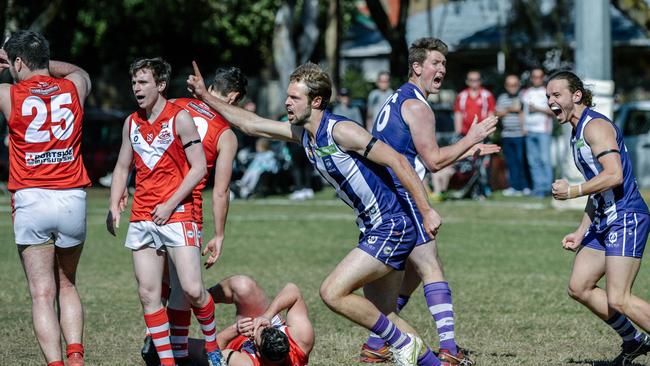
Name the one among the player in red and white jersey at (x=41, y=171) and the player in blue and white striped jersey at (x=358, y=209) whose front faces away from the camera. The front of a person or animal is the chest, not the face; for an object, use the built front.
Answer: the player in red and white jersey

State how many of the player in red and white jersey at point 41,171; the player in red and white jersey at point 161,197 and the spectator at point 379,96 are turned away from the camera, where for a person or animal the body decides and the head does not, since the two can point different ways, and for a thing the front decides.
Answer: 1

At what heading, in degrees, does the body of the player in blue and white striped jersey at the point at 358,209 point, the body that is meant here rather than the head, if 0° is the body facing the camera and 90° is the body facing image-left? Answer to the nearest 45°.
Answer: approximately 45°

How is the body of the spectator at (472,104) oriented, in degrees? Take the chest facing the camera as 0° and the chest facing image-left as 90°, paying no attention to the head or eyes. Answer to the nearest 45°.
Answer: approximately 0°

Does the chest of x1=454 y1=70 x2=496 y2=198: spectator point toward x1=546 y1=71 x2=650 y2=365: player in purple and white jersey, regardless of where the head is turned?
yes

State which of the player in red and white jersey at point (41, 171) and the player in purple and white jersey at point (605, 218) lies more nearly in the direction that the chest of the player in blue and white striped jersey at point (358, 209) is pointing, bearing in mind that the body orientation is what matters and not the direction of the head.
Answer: the player in red and white jersey

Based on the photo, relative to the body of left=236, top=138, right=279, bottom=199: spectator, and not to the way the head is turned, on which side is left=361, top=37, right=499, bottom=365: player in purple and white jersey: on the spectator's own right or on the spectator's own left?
on the spectator's own left

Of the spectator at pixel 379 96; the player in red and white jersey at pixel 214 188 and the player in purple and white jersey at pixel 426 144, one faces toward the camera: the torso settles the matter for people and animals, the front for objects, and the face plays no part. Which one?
the spectator

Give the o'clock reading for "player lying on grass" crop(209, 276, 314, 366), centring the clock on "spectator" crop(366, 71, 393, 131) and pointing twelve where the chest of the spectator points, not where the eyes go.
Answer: The player lying on grass is roughly at 12 o'clock from the spectator.

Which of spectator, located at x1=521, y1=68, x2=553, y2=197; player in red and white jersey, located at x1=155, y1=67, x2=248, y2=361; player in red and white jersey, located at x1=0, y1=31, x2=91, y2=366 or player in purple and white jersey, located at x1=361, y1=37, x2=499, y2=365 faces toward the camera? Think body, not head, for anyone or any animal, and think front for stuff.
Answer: the spectator

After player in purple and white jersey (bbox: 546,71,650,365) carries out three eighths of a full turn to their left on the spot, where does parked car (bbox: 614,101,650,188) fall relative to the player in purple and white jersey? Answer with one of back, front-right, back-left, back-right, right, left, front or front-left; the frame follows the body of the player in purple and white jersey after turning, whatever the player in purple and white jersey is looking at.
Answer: left

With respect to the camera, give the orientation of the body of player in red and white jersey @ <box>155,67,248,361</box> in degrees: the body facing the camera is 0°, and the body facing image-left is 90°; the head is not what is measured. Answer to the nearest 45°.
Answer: approximately 225°

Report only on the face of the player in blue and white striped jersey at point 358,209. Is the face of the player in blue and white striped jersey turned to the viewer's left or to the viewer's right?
to the viewer's left
